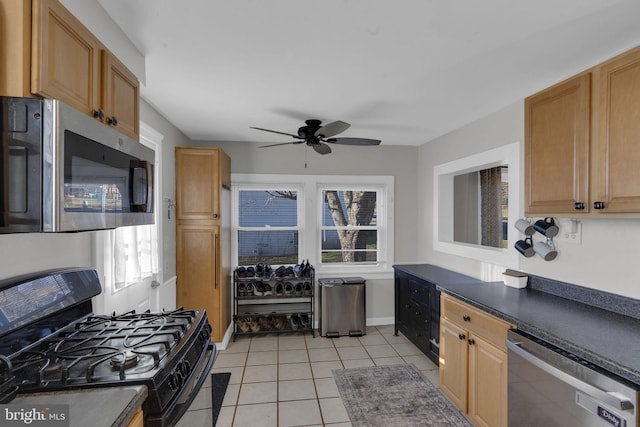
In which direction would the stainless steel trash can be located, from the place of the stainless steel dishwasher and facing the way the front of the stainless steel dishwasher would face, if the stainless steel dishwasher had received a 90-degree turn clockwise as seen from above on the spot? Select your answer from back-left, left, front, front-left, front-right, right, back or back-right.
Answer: front

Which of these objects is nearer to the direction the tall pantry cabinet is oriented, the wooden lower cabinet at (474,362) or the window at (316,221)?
the wooden lower cabinet

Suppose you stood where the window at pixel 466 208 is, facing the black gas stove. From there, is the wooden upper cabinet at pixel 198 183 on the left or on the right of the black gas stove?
right

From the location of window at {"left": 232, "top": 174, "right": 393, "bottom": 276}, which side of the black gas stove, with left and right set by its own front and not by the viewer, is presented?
left

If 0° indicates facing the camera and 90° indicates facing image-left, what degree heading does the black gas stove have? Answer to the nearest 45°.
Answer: approximately 315°

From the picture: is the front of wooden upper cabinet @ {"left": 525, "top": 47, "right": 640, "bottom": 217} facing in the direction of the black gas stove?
yes

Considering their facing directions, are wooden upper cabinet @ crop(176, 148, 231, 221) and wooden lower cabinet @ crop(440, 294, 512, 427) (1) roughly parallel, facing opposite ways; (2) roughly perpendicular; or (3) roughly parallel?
roughly perpendicular

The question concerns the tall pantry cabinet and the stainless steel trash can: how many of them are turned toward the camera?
2

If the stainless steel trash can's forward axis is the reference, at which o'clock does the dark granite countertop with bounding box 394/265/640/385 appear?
The dark granite countertop is roughly at 11 o'clock from the stainless steel trash can.

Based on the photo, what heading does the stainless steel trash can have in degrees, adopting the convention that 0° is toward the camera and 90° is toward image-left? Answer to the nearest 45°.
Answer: approximately 0°
